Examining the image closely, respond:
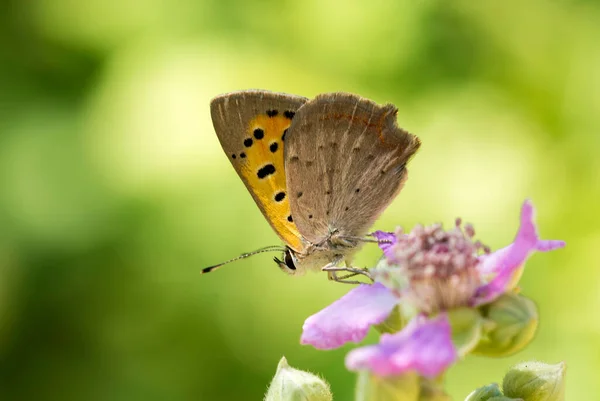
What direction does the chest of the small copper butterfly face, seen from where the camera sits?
to the viewer's left
